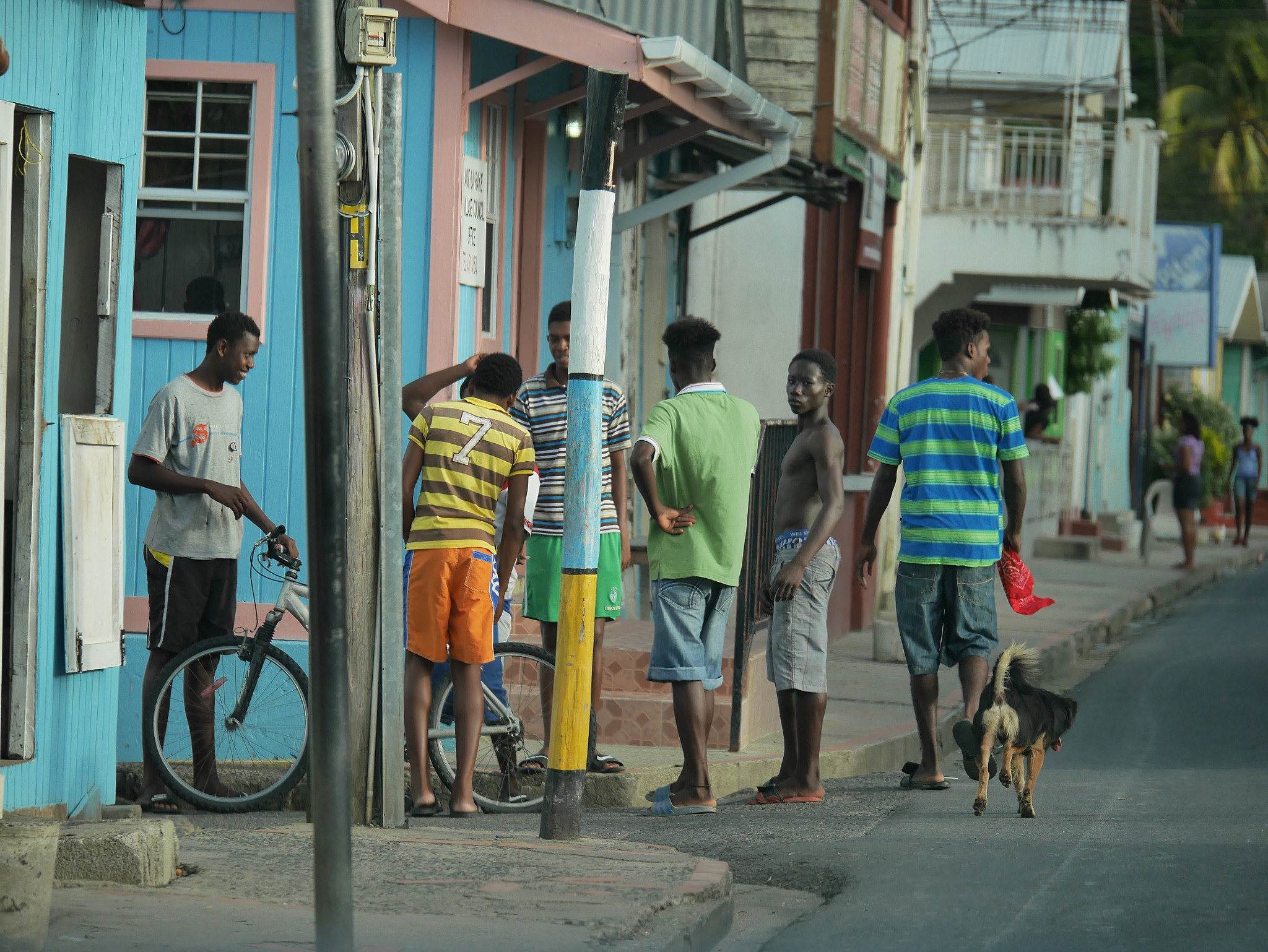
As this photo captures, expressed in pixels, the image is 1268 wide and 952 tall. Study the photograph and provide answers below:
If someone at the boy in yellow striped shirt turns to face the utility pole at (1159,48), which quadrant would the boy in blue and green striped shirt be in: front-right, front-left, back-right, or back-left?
front-right

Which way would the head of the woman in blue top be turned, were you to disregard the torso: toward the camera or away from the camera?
toward the camera

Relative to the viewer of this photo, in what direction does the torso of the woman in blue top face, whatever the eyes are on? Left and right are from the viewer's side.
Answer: facing the viewer

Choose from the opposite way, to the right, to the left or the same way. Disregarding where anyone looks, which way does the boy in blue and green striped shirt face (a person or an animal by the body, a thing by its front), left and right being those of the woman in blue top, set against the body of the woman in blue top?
the opposite way

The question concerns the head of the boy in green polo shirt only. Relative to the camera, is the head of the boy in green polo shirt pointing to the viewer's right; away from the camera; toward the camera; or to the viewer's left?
away from the camera

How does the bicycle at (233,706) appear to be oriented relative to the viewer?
to the viewer's left

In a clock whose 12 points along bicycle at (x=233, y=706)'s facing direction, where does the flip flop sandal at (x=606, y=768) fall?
The flip flop sandal is roughly at 6 o'clock from the bicycle.

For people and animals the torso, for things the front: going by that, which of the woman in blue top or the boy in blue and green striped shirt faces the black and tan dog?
the woman in blue top

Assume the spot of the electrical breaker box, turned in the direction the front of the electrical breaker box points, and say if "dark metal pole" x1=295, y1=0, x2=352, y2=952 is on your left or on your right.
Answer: on your right

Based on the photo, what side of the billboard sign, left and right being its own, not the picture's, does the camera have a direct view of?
front

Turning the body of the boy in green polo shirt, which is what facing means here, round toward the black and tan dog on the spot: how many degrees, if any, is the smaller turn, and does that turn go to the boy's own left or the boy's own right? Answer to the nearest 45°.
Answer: approximately 135° to the boy's own right

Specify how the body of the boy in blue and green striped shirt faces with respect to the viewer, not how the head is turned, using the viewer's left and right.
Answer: facing away from the viewer

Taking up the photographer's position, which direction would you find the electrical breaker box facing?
facing the viewer and to the right of the viewer

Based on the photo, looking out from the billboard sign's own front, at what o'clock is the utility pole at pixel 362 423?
The utility pole is roughly at 12 o'clock from the billboard sign.

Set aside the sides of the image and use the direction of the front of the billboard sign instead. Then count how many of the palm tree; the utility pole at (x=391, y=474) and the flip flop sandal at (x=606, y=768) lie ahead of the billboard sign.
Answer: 2

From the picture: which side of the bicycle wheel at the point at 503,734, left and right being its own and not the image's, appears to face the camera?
left

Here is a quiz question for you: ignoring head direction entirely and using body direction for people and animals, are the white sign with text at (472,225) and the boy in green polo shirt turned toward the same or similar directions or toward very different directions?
very different directions

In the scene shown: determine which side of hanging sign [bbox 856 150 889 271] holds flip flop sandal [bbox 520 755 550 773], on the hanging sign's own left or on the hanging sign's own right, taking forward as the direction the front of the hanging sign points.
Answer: on the hanging sign's own right

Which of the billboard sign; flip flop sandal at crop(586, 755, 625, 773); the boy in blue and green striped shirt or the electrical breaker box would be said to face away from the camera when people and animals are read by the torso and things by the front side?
the boy in blue and green striped shirt
